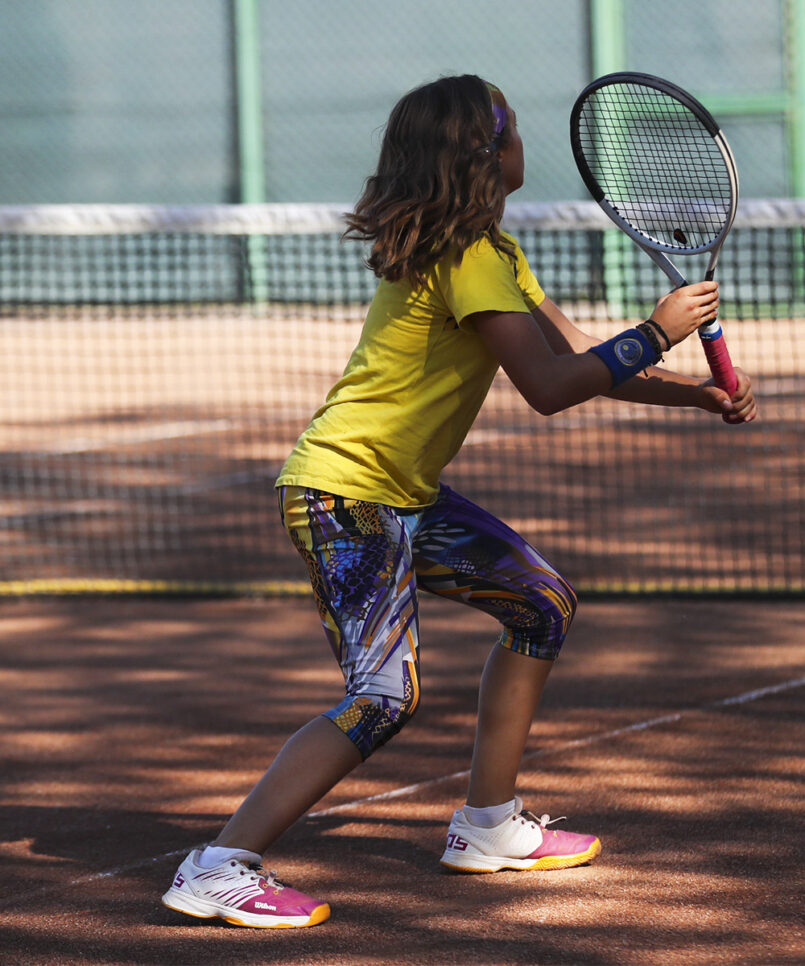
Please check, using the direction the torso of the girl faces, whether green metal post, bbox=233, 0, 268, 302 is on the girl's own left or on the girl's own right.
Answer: on the girl's own left

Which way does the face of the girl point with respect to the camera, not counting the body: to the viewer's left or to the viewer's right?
to the viewer's right

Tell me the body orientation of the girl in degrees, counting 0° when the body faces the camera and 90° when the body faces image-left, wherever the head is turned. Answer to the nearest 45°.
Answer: approximately 270°

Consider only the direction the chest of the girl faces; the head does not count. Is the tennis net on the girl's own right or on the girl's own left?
on the girl's own left
